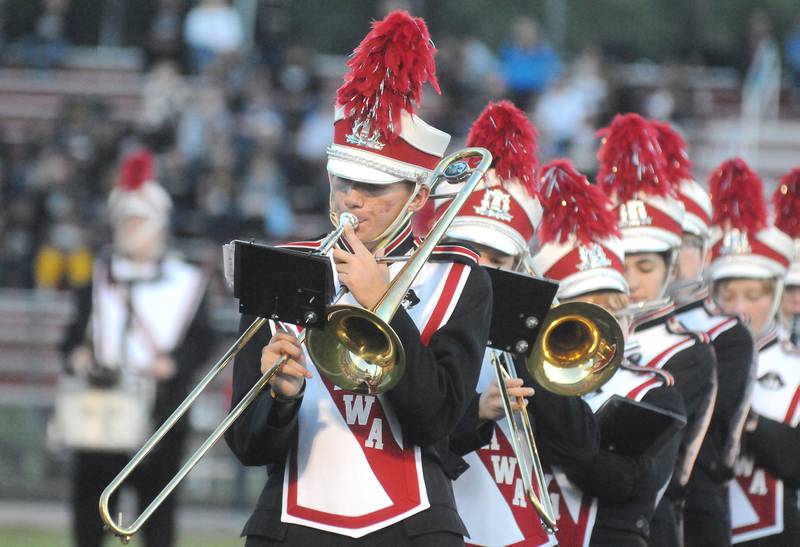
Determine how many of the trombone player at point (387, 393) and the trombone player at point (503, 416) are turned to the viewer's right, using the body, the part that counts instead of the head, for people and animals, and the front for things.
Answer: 0

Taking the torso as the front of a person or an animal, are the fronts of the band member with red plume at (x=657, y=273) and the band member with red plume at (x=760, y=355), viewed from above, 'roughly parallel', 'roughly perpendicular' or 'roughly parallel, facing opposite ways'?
roughly parallel

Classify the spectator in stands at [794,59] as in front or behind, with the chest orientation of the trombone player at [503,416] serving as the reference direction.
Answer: behind

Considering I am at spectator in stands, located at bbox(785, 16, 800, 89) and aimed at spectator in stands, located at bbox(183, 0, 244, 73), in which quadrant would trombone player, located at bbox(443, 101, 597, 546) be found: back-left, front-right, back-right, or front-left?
front-left

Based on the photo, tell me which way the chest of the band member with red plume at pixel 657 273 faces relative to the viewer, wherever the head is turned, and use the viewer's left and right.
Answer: facing the viewer and to the left of the viewer

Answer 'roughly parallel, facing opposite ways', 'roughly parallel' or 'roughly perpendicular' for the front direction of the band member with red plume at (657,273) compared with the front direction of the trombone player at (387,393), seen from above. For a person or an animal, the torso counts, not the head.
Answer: roughly parallel

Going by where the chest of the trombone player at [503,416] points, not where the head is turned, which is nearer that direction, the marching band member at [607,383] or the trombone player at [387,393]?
the trombone player

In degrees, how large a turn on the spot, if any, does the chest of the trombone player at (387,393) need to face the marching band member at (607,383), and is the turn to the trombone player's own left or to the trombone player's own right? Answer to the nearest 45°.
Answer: approximately 180°

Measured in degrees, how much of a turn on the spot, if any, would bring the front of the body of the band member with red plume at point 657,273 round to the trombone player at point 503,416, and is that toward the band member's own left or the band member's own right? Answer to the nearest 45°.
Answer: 0° — they already face them

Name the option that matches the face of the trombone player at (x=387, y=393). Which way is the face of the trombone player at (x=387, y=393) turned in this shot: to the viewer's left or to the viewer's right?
to the viewer's left

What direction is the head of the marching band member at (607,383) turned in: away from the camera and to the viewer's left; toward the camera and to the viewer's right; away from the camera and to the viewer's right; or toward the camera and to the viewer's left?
toward the camera and to the viewer's left
